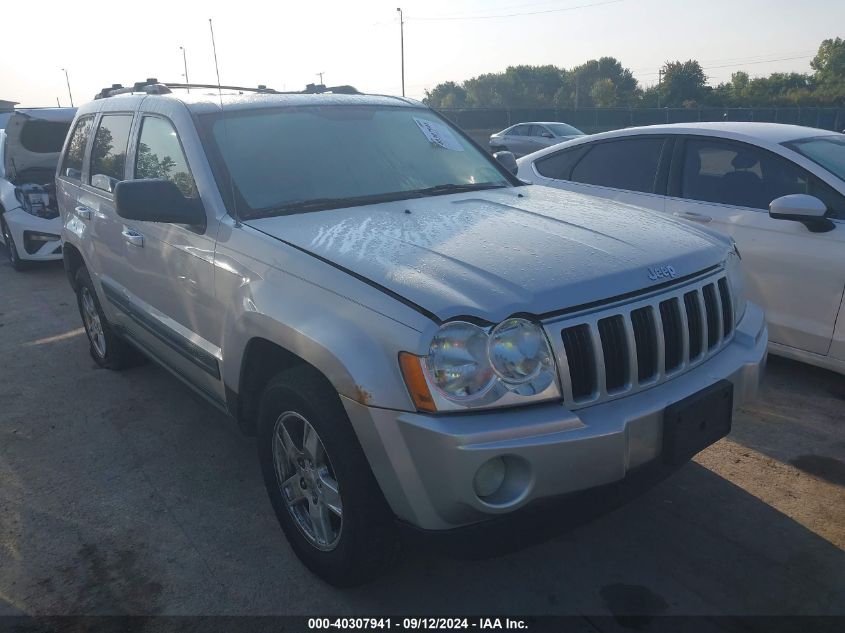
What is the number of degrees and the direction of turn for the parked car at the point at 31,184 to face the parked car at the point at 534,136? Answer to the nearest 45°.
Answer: approximately 90° to its left

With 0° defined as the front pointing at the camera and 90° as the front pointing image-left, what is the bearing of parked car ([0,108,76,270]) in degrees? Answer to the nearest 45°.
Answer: approximately 315°

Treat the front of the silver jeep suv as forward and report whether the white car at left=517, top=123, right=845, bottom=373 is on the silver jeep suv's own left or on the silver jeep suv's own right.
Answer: on the silver jeep suv's own left

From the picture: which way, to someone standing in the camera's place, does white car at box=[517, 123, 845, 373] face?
facing the viewer and to the right of the viewer

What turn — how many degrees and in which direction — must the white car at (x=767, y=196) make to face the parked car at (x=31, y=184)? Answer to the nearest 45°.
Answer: approximately 135° to its right

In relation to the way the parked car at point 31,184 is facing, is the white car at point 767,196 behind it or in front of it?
in front
